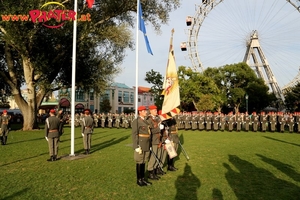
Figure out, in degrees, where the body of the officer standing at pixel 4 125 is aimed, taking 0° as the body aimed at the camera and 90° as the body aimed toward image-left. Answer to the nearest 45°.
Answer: approximately 0°

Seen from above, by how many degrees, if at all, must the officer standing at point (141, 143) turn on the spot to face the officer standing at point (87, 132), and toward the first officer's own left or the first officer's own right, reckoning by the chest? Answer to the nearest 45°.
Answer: approximately 180°

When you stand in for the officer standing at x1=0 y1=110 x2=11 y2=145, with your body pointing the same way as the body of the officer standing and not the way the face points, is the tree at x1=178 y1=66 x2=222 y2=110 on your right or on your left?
on your left
